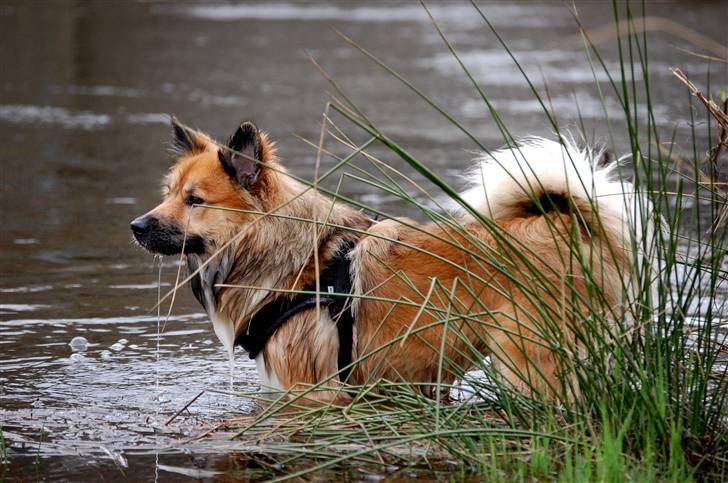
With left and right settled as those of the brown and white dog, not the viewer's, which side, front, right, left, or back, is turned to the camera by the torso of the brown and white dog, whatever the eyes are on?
left

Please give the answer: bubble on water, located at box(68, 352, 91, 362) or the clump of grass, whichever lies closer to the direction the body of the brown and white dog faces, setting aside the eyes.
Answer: the bubble on water

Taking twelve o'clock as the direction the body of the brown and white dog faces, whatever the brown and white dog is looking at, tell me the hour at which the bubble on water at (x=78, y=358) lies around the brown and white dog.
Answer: The bubble on water is roughly at 1 o'clock from the brown and white dog.

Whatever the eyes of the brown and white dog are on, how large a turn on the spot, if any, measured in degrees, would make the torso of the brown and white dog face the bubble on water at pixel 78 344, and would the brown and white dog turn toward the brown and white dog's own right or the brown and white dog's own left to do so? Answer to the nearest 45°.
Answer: approximately 45° to the brown and white dog's own right
